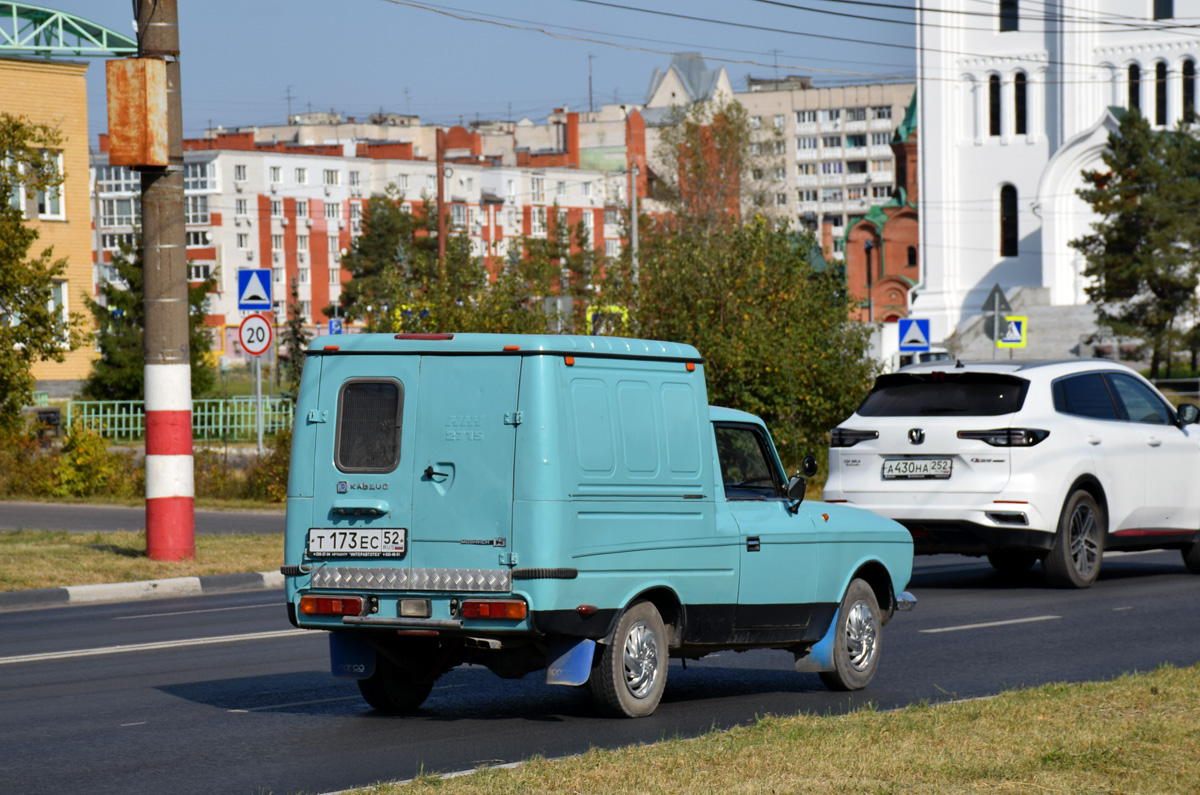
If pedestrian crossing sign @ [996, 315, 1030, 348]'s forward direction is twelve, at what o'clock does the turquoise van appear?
The turquoise van is roughly at 12 o'clock from the pedestrian crossing sign.

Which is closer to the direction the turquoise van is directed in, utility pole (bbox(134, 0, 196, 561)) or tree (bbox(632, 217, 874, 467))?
the tree

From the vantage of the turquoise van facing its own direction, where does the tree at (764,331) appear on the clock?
The tree is roughly at 11 o'clock from the turquoise van.

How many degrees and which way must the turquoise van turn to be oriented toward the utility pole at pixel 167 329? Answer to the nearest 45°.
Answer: approximately 90° to its left

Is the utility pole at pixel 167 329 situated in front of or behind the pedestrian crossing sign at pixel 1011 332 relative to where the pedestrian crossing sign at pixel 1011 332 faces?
in front

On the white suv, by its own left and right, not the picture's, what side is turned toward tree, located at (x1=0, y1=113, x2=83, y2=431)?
left

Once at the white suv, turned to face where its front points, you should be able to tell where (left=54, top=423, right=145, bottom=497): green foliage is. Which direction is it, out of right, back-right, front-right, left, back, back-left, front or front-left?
left

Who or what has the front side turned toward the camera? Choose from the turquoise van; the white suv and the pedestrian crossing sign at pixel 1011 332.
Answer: the pedestrian crossing sign

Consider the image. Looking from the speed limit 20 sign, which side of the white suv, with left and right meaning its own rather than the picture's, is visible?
left

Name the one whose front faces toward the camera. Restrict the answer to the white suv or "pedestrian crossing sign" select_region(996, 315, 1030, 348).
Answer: the pedestrian crossing sign

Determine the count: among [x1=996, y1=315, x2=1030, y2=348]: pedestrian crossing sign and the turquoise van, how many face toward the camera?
1

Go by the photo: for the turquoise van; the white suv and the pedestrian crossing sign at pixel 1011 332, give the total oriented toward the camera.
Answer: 1

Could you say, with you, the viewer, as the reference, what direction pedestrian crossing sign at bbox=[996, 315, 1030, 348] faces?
facing the viewer

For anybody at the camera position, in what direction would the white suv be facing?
facing away from the viewer and to the right of the viewer

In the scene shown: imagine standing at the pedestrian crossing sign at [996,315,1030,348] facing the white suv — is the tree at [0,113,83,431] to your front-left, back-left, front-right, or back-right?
front-right

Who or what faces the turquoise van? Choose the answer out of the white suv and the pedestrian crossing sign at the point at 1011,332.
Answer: the pedestrian crossing sign

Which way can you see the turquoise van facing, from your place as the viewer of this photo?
facing away from the viewer and to the right of the viewer
